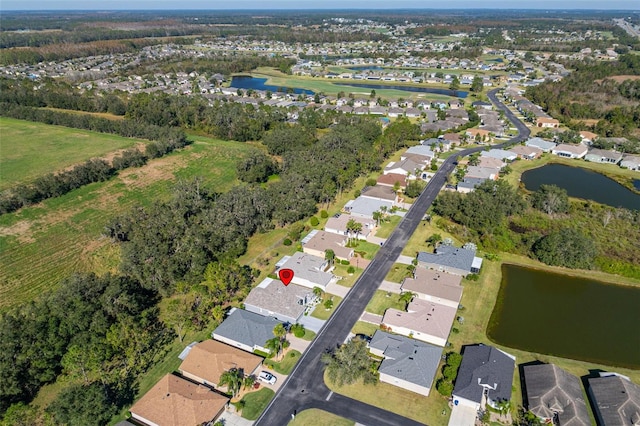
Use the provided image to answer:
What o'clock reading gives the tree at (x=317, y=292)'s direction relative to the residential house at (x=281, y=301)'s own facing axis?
The tree is roughly at 10 o'clock from the residential house.

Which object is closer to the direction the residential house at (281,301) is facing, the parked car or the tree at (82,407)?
the parked car

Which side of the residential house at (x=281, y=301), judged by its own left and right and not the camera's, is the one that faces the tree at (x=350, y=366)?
front

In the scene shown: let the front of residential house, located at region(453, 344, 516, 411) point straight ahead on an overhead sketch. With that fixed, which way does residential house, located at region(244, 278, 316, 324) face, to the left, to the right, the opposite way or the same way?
to the left

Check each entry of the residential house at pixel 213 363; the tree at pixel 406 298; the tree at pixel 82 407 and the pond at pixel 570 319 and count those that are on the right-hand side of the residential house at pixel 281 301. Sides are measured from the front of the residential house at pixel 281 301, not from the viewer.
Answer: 2

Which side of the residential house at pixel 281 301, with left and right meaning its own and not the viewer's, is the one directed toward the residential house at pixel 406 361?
front

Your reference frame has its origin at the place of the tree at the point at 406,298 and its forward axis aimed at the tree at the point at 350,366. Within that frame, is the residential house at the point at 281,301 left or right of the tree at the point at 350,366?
right

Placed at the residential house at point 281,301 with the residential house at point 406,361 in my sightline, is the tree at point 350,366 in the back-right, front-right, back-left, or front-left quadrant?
front-right

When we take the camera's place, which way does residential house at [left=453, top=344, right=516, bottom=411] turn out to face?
facing the viewer

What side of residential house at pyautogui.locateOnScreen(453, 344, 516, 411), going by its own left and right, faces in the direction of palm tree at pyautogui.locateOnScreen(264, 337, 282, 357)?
right

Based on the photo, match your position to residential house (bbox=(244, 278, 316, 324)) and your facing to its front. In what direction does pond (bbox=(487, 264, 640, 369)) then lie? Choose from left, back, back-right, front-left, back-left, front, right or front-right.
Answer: front-left

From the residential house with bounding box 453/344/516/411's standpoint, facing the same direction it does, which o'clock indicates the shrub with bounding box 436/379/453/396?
The shrub is roughly at 2 o'clock from the residential house.

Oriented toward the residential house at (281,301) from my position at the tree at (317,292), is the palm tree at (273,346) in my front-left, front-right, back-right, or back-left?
front-left

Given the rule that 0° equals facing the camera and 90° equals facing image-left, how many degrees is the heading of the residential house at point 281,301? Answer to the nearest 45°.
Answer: approximately 315°

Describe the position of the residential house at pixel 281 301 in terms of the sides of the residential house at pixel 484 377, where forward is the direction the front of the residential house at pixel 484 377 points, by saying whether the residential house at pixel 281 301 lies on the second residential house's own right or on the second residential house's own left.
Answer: on the second residential house's own right

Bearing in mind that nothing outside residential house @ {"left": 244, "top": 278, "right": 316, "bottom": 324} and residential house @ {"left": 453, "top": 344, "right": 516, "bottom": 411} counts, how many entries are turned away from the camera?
0
